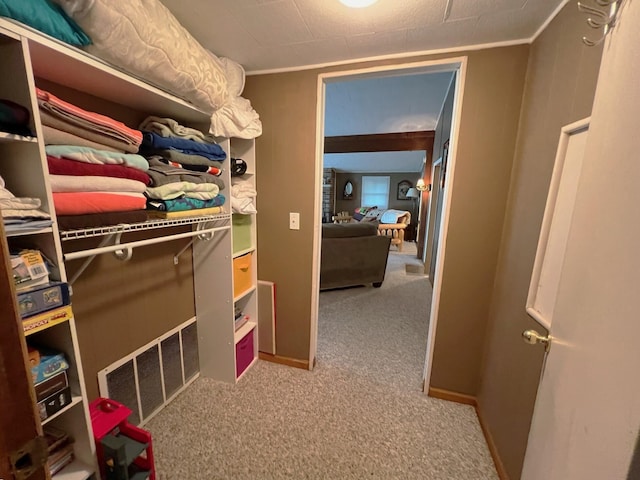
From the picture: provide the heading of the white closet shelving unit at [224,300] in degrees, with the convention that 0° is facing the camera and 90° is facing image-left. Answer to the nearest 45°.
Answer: approximately 315°

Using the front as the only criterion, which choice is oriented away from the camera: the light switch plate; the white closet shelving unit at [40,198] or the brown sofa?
the brown sofa

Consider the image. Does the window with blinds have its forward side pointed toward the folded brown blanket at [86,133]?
yes

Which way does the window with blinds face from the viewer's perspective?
toward the camera

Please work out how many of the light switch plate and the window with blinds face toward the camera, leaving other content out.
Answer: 2

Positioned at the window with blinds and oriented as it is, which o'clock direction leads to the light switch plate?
The light switch plate is roughly at 12 o'clock from the window with blinds.

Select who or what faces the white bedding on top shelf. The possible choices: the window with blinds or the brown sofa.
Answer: the window with blinds

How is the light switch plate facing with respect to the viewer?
toward the camera

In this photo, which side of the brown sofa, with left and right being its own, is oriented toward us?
back

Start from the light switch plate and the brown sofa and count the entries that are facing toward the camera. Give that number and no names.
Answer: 1

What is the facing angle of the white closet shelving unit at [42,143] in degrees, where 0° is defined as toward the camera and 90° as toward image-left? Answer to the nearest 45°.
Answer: approximately 315°
